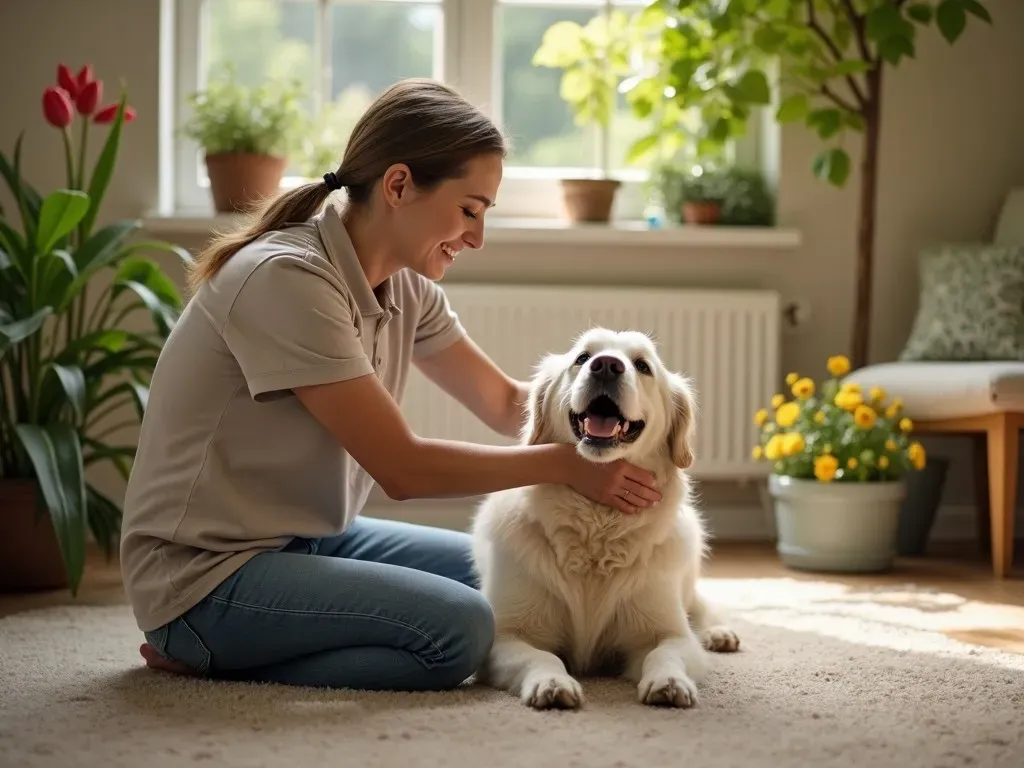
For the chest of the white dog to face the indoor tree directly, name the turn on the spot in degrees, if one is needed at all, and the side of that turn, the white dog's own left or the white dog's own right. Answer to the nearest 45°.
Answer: approximately 180°

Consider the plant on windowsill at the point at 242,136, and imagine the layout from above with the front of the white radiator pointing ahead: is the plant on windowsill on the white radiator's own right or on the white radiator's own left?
on the white radiator's own right

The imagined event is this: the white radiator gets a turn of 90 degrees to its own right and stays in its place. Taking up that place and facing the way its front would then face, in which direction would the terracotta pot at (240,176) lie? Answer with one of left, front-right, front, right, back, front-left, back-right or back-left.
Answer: front

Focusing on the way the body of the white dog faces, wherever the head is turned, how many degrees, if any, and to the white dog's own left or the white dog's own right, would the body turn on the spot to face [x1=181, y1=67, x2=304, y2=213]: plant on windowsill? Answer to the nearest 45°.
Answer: approximately 135° to the white dog's own right

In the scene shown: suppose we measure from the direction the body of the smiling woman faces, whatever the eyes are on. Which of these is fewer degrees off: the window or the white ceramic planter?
the white ceramic planter

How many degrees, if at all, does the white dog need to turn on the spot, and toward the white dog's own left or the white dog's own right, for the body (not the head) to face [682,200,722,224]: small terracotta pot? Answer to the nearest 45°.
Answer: approximately 180°

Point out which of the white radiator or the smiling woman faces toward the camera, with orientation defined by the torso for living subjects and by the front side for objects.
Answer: the white radiator

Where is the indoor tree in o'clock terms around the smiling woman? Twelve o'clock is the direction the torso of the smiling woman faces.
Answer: The indoor tree is roughly at 10 o'clock from the smiling woman.

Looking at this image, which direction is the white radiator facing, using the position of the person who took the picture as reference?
facing the viewer

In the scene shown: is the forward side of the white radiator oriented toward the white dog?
yes

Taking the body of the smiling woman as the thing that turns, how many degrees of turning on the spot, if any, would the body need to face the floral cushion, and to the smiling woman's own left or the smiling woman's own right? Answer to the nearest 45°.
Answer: approximately 45° to the smiling woman's own left

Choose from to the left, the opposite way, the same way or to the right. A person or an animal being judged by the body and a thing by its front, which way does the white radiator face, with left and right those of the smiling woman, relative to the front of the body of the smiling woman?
to the right

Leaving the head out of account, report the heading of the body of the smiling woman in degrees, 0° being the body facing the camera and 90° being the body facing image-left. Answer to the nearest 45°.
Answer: approximately 270°

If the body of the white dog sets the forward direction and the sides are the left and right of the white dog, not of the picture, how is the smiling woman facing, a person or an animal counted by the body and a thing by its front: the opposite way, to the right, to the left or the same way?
to the left

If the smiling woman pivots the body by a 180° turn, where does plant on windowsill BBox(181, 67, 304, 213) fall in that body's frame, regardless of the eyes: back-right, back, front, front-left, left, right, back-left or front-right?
right
